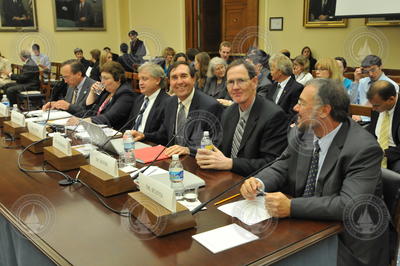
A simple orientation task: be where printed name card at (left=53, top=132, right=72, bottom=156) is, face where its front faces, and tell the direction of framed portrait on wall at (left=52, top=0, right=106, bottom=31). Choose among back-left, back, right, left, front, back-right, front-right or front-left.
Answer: back-right

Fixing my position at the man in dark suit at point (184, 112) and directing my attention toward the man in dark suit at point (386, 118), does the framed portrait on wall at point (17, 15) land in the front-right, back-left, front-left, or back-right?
back-left

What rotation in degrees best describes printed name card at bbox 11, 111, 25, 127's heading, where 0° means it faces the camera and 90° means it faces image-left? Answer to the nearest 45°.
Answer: approximately 45°

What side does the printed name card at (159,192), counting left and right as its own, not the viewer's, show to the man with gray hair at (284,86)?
back

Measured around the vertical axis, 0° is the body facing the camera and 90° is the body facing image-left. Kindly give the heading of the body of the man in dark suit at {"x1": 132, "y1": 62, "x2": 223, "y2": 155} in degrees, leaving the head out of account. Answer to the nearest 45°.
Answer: approximately 45°

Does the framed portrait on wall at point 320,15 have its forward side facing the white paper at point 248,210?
yes

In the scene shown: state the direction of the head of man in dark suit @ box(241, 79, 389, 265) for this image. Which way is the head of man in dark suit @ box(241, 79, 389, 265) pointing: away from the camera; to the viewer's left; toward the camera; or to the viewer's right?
to the viewer's left

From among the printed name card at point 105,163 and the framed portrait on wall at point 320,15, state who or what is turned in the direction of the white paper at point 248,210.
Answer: the framed portrait on wall

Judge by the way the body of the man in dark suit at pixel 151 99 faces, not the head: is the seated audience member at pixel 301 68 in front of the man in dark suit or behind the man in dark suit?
behind

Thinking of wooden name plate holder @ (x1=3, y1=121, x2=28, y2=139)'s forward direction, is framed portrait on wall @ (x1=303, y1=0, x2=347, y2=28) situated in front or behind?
behind
